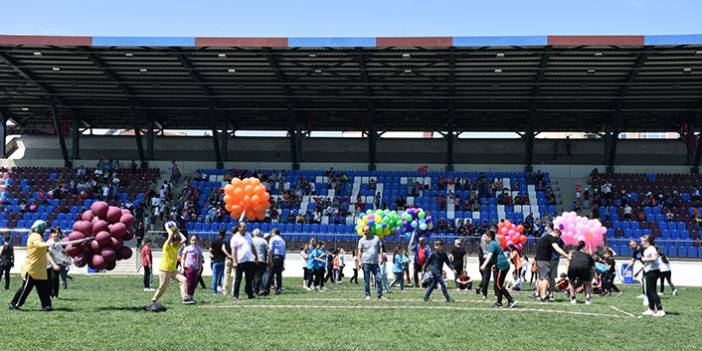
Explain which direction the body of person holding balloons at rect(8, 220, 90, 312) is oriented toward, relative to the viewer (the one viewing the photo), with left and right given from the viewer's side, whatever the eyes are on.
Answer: facing to the right of the viewer

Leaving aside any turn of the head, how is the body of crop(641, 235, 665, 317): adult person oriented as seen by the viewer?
to the viewer's left

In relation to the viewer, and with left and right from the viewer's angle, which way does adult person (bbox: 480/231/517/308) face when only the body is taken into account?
facing to the left of the viewer

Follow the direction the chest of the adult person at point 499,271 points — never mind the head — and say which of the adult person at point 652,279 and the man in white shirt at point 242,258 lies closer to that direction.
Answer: the man in white shirt

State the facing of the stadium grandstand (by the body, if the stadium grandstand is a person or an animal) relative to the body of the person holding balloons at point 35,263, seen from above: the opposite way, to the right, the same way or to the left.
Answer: to the right

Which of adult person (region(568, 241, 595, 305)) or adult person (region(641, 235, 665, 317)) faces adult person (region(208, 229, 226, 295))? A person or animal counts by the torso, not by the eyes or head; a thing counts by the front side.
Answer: adult person (region(641, 235, 665, 317))

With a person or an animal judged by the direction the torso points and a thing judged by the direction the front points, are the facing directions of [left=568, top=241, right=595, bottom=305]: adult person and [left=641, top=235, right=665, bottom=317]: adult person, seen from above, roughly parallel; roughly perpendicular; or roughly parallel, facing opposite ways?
roughly perpendicular

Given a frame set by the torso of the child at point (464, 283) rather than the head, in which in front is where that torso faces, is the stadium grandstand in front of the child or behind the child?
behind

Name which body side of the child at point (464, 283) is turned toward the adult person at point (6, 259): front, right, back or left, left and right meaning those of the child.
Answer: right

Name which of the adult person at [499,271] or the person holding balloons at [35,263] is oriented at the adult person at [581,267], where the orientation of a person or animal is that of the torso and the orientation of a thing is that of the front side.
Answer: the person holding balloons
